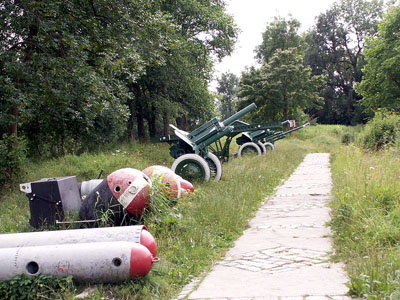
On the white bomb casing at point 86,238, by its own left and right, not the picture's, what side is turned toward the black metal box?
left

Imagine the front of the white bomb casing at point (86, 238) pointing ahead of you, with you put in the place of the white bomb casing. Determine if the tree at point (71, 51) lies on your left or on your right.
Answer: on your left

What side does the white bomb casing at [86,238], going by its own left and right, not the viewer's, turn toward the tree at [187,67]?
left

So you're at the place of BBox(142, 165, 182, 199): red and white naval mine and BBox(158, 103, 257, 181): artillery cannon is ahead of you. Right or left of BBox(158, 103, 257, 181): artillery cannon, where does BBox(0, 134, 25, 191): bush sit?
left

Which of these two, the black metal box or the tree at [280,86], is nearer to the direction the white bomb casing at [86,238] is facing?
the tree

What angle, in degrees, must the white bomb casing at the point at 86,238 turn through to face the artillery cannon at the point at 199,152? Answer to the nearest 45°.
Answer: approximately 45° to its left

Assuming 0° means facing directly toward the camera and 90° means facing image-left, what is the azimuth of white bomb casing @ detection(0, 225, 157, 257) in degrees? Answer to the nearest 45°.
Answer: approximately 270°

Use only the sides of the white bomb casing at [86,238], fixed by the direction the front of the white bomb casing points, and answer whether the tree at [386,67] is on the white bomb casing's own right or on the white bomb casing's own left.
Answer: on the white bomb casing's own left

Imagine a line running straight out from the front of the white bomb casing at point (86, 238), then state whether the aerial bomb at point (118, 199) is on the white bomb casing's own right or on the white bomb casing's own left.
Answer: on the white bomb casing's own left
